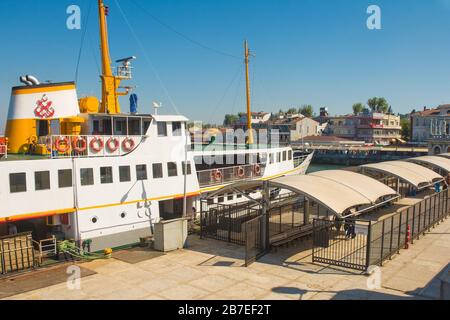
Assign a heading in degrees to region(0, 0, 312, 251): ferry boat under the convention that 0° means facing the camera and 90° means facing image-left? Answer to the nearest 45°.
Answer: approximately 225°

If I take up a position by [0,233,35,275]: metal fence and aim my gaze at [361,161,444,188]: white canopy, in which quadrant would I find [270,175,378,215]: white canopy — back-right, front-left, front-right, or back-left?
front-right

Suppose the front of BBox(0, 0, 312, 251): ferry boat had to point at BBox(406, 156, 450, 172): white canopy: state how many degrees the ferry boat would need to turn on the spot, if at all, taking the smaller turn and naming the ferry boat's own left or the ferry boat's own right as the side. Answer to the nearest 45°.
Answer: approximately 45° to the ferry boat's own right

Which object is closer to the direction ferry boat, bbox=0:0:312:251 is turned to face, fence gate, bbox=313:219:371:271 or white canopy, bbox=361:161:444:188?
the white canopy

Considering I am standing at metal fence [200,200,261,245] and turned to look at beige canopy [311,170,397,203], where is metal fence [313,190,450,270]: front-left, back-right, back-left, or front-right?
front-right

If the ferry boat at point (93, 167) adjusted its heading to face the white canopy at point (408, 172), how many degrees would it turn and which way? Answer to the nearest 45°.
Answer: approximately 45° to its right

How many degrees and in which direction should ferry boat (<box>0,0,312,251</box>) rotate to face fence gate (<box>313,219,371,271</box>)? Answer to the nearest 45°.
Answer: approximately 90° to its right

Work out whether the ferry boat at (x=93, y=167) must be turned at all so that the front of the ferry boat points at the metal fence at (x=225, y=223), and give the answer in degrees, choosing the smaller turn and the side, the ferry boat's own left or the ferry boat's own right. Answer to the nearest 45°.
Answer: approximately 45° to the ferry boat's own right

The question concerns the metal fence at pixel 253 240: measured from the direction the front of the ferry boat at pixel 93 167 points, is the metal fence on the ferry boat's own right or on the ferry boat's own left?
on the ferry boat's own right

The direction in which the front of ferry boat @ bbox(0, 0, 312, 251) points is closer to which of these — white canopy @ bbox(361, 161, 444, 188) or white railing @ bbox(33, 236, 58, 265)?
the white canopy
